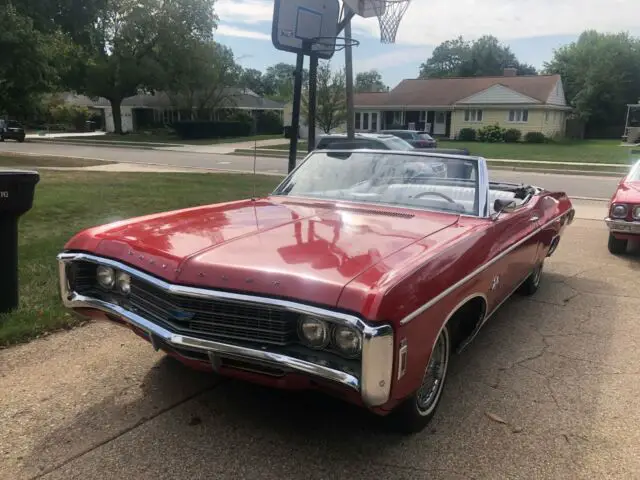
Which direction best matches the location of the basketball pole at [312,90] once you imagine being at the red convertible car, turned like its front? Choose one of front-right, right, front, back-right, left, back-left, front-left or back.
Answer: back-right

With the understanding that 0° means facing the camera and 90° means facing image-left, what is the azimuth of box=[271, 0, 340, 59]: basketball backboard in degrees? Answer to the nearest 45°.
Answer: approximately 315°

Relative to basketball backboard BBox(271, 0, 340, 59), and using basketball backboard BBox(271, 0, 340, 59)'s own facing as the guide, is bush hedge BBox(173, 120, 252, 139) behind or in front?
behind

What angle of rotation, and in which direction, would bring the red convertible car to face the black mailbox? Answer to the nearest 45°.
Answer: approximately 90° to its right

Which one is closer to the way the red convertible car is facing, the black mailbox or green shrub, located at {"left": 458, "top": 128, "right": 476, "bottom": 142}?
the black mailbox
